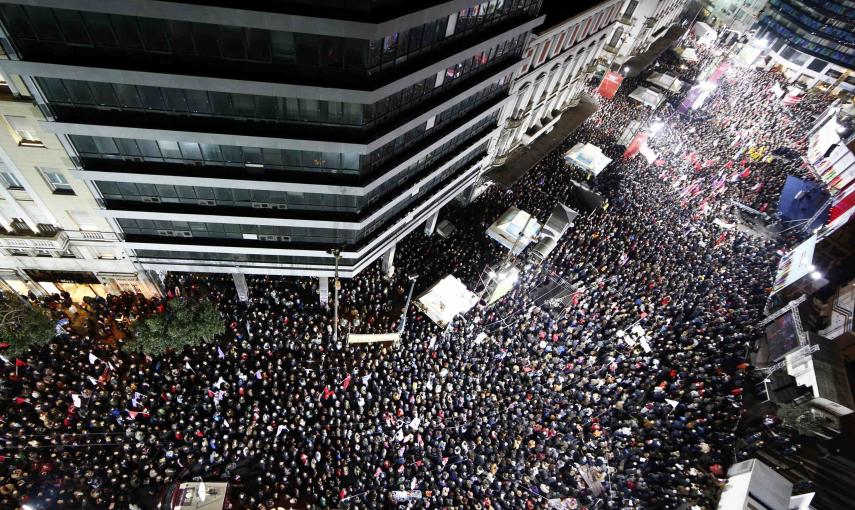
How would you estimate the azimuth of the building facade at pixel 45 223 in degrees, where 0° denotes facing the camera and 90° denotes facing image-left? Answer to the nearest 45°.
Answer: approximately 0°

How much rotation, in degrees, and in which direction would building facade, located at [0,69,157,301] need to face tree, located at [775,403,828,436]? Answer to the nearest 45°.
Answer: approximately 45° to its left

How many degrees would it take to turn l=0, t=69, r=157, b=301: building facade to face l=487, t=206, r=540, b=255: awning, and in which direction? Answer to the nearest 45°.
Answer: approximately 45° to its left

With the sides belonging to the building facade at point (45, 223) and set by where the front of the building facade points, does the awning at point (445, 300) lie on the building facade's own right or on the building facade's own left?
on the building facade's own left
